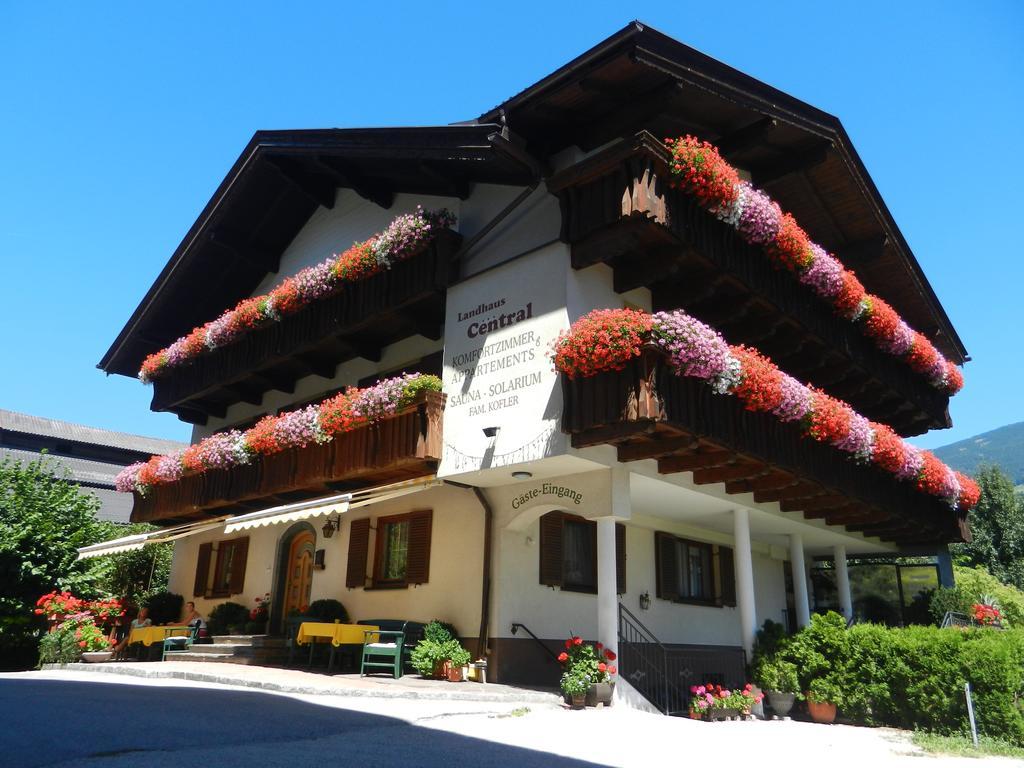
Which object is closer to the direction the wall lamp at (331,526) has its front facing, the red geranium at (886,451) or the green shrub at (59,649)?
the green shrub

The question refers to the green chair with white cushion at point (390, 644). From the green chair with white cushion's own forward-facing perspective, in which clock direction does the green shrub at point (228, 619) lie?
The green shrub is roughly at 2 o'clock from the green chair with white cushion.

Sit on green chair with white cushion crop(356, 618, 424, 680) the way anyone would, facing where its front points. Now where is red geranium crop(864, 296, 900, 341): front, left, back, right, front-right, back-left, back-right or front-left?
back

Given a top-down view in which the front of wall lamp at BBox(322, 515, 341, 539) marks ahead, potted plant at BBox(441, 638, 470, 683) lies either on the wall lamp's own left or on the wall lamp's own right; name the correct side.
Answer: on the wall lamp's own left

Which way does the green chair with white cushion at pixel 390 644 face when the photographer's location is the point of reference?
facing to the left of the viewer

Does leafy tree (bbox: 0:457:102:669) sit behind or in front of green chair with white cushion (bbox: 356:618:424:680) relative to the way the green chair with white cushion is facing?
in front

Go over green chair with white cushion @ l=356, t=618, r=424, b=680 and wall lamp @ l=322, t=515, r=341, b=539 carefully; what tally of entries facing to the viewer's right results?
0

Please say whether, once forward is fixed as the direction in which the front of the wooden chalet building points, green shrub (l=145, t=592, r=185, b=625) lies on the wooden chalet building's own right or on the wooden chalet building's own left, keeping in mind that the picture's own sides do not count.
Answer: on the wooden chalet building's own right

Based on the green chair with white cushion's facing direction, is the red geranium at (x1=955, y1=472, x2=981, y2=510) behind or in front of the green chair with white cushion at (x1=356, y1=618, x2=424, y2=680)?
behind

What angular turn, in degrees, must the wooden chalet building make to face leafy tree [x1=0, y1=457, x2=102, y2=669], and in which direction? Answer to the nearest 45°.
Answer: approximately 90° to its right

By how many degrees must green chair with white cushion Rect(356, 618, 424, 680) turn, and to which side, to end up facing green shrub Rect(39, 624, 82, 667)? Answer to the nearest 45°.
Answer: approximately 45° to its right

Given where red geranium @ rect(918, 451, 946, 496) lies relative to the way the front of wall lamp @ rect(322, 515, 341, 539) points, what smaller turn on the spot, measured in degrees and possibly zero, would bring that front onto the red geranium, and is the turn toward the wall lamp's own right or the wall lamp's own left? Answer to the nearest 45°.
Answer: approximately 135° to the wall lamp's own left

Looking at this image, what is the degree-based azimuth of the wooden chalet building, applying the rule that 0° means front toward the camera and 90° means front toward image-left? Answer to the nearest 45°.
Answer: approximately 45°

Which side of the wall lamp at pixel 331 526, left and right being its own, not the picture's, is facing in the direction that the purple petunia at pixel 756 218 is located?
left
